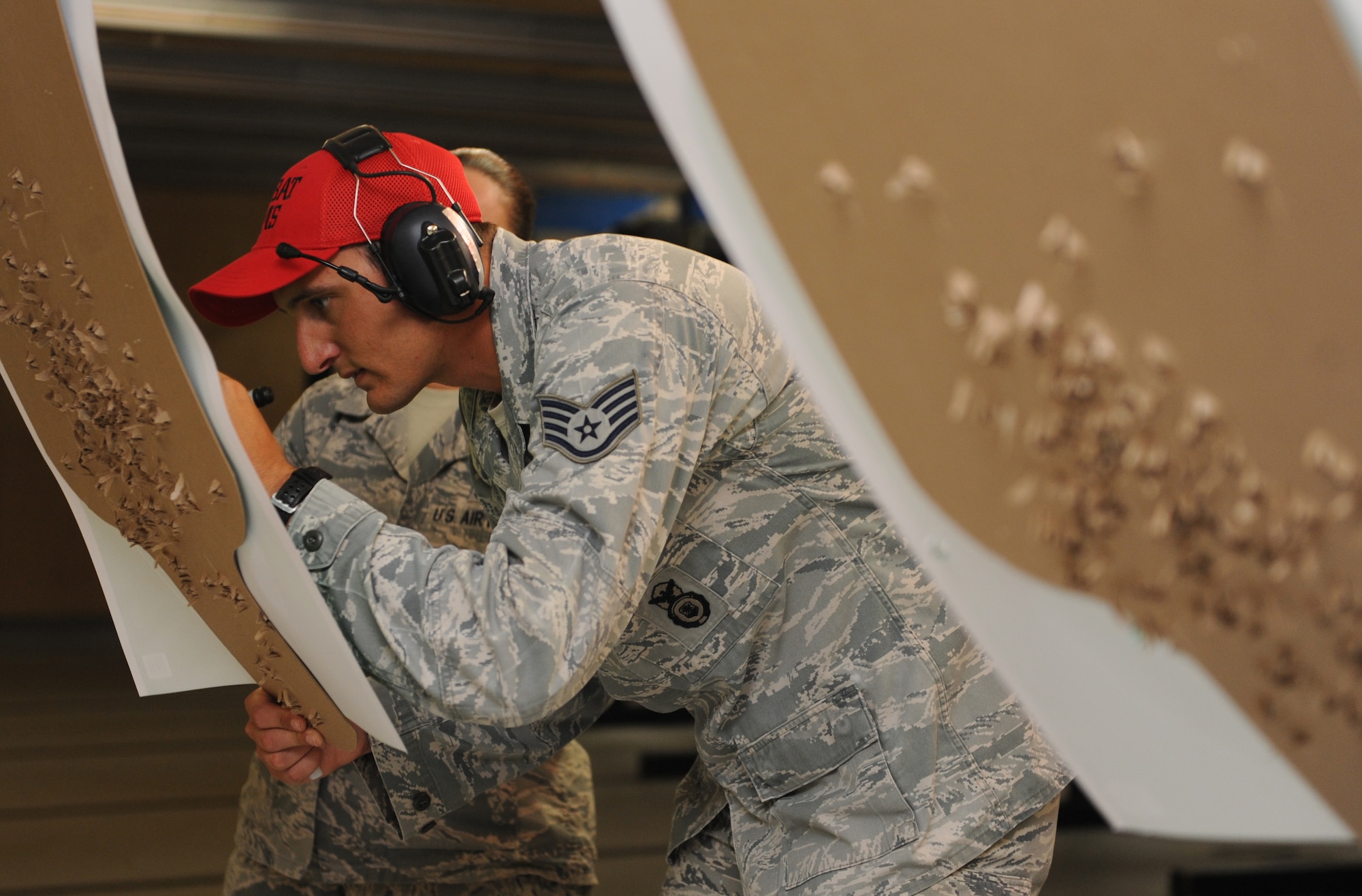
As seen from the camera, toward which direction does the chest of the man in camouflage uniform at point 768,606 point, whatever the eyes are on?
to the viewer's left
